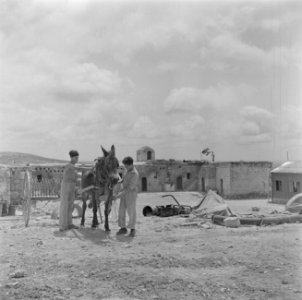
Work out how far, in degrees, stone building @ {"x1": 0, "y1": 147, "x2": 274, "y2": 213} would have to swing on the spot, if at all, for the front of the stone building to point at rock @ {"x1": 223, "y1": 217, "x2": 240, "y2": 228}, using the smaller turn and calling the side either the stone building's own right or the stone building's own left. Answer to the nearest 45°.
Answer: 0° — it already faces it

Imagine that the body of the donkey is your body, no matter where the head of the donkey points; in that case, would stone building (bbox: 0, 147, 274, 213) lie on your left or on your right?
on your left

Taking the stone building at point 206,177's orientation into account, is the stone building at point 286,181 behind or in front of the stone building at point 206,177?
in front

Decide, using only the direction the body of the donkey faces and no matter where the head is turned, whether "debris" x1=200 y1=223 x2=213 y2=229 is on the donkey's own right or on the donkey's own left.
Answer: on the donkey's own left

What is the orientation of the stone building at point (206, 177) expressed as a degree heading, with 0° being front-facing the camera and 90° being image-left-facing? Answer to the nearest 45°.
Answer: approximately 0°

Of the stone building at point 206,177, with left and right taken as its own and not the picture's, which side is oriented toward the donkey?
front

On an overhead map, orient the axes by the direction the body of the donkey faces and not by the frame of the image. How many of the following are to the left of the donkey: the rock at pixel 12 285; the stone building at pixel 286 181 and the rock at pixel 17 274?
1

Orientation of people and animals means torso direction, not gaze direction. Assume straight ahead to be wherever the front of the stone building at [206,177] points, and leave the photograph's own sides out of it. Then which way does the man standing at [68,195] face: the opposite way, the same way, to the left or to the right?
to the left

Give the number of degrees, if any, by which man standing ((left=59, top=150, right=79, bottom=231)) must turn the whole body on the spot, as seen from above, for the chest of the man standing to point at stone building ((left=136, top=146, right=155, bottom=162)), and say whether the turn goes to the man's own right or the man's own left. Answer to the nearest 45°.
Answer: approximately 90° to the man's own left

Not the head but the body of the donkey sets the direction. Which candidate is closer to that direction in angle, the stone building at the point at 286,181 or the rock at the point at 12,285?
the rock

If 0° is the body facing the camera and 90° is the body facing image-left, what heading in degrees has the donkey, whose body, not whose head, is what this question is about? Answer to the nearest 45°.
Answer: approximately 315°

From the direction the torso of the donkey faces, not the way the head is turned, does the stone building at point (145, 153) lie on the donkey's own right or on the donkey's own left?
on the donkey's own left

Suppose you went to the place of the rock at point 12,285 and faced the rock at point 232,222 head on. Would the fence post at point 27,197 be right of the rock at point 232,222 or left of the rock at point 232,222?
left

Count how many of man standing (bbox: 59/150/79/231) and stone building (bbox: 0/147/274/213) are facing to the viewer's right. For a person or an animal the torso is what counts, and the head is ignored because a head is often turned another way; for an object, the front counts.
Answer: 1

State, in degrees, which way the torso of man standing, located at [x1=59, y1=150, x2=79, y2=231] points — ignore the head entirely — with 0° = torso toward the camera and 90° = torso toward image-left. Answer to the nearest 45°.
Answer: approximately 270°
